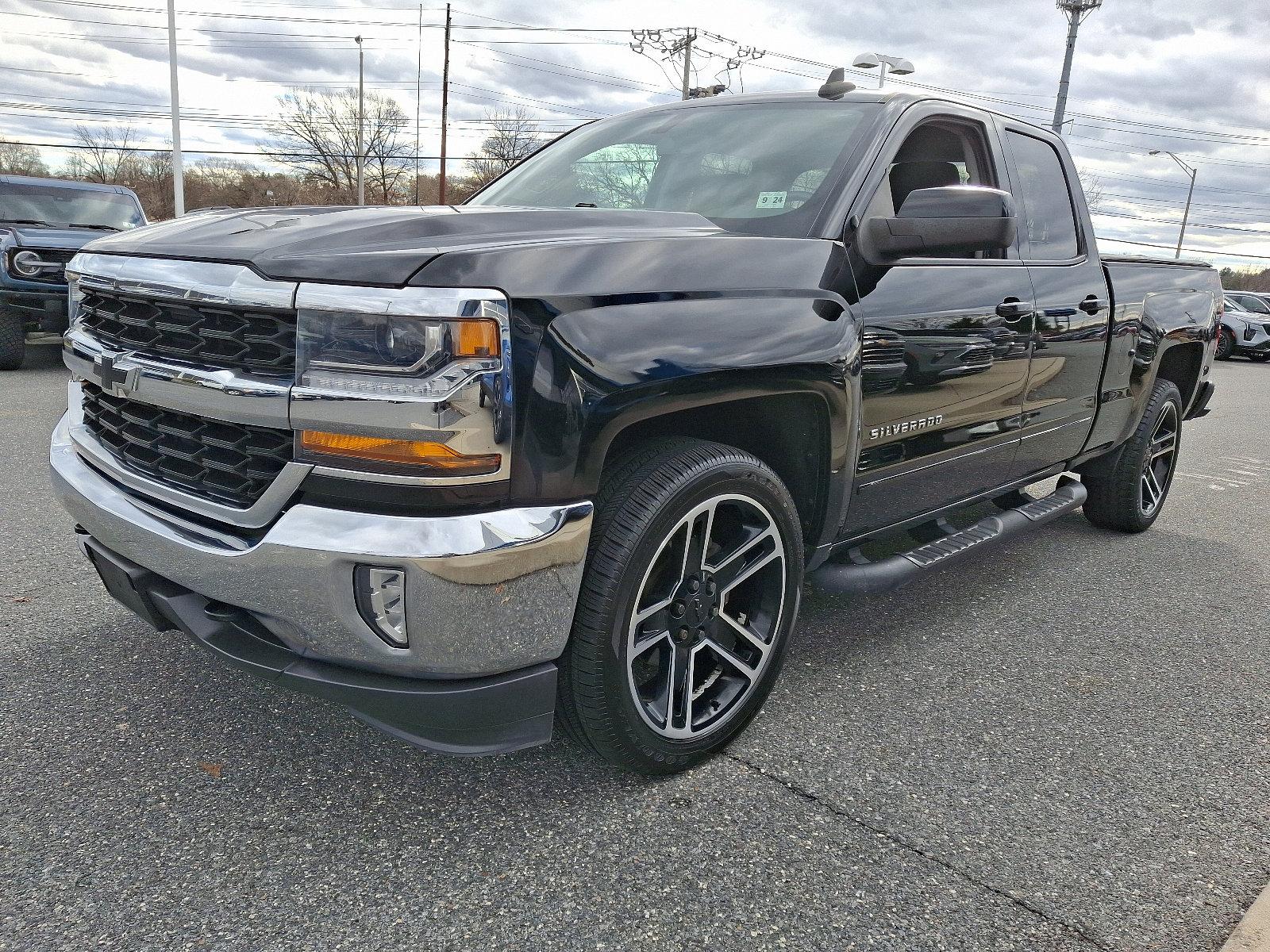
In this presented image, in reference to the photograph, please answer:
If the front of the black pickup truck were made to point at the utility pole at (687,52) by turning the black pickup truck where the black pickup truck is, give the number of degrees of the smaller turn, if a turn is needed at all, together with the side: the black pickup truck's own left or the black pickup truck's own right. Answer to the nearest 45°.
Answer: approximately 135° to the black pickup truck's own right

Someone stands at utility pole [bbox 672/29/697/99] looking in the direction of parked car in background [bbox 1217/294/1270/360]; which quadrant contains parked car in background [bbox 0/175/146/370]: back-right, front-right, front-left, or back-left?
front-right

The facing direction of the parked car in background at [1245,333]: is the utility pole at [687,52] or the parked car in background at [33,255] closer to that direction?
the parked car in background

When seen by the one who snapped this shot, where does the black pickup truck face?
facing the viewer and to the left of the viewer

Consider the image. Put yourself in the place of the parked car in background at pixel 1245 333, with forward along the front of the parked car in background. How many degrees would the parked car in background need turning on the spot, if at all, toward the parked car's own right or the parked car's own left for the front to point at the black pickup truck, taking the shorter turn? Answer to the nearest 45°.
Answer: approximately 45° to the parked car's own right

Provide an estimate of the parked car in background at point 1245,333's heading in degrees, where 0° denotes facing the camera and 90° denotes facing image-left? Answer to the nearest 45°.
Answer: approximately 315°

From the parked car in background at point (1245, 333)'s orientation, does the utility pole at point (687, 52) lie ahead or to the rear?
to the rear

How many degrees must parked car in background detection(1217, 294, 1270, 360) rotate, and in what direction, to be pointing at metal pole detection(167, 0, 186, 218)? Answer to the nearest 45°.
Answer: approximately 90° to its right

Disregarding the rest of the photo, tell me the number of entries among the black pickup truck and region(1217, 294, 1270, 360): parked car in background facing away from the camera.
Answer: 0

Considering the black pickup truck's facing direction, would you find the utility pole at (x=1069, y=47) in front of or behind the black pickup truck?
behind
